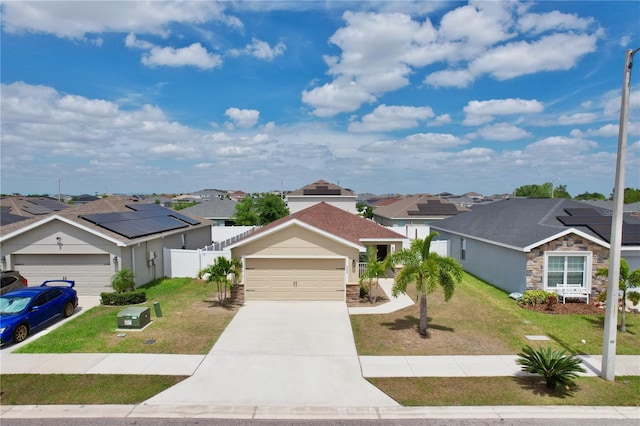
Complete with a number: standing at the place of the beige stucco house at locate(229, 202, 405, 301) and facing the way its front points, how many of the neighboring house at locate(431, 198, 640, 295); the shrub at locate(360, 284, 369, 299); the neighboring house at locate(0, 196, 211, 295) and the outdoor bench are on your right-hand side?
1

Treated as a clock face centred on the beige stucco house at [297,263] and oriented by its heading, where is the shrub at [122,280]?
The shrub is roughly at 3 o'clock from the beige stucco house.

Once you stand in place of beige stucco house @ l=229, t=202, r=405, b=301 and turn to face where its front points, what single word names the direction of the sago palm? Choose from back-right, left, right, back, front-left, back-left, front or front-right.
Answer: front-left

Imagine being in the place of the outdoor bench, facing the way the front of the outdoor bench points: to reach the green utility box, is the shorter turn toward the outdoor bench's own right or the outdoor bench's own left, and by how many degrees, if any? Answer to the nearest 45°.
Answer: approximately 90° to the outdoor bench's own right

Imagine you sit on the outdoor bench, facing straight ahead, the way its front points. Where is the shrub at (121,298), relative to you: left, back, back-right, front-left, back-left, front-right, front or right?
right

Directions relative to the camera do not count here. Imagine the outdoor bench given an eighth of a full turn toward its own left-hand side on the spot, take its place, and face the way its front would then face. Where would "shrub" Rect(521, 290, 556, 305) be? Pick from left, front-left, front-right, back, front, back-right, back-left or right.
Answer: back-right

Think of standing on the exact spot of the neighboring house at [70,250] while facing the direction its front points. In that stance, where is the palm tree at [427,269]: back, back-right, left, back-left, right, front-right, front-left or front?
left

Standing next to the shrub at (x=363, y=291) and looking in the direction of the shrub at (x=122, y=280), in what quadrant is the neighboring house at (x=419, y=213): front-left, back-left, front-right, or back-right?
back-right

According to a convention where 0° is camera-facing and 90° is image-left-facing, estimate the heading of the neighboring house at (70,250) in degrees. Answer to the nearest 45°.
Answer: approximately 45°

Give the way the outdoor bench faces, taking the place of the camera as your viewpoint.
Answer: facing the viewer and to the right of the viewer
